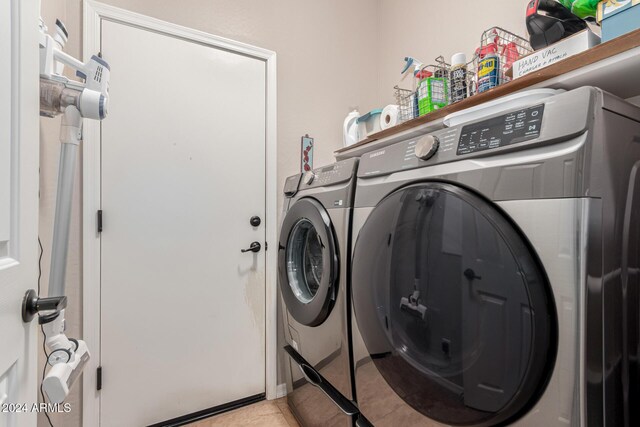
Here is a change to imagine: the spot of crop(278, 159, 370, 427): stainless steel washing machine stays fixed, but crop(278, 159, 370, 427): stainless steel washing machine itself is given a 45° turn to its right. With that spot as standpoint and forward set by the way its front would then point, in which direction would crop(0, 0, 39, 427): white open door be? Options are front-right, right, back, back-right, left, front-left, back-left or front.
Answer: front-left

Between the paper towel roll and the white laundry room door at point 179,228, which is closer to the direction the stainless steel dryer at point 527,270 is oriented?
the white laundry room door

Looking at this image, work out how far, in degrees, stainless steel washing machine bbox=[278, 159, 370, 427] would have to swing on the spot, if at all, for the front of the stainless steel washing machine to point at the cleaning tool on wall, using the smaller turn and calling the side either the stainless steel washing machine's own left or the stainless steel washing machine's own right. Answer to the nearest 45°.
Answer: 0° — it already faces it

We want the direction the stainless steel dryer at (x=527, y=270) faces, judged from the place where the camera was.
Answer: facing the viewer and to the left of the viewer

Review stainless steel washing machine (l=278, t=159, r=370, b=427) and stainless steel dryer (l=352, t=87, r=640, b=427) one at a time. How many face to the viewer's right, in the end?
0

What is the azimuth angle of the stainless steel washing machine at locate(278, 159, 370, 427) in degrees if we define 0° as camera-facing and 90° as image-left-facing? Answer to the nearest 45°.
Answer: approximately 45°
